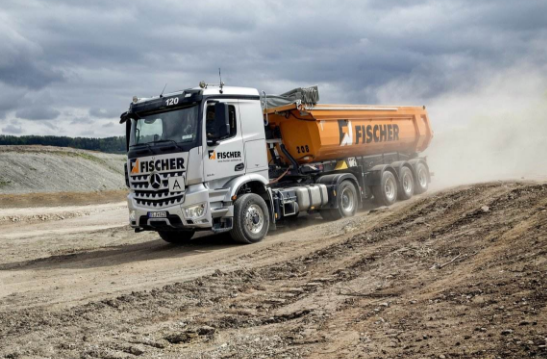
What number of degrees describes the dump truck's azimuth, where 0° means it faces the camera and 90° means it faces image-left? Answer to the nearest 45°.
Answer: approximately 45°
